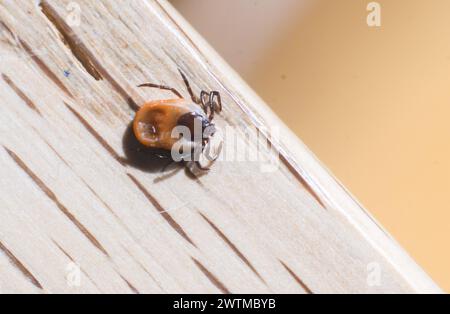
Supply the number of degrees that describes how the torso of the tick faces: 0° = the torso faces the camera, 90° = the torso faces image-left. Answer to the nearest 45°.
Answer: approximately 270°
